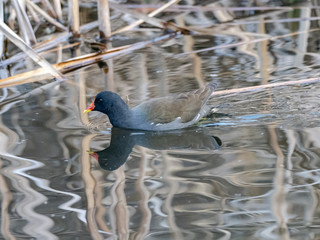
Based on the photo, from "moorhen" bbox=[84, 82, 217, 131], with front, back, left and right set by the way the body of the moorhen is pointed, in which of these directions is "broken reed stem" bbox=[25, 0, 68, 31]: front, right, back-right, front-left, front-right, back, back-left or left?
front-right

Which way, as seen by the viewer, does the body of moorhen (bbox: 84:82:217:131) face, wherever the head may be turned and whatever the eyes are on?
to the viewer's left

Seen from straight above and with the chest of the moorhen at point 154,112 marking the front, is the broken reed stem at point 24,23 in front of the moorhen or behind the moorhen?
in front
